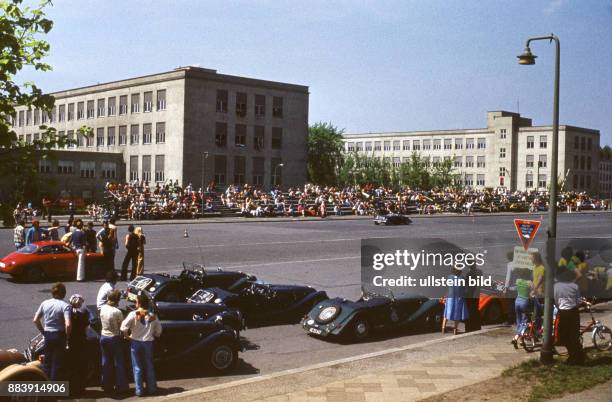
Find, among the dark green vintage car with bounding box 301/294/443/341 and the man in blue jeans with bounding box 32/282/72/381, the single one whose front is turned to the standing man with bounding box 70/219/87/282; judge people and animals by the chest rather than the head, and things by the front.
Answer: the man in blue jeans

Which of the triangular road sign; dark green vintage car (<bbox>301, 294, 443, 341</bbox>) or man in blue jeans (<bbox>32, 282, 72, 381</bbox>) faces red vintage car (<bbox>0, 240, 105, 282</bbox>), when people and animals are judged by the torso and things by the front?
the man in blue jeans

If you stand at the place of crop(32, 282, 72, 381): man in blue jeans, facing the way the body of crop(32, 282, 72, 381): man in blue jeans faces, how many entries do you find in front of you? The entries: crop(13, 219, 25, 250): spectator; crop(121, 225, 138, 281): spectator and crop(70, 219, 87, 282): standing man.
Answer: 3

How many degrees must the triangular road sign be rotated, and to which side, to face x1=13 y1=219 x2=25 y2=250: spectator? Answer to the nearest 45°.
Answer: approximately 90° to its right

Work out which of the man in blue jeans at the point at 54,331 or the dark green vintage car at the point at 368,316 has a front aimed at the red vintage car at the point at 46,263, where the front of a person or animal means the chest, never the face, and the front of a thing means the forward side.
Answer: the man in blue jeans

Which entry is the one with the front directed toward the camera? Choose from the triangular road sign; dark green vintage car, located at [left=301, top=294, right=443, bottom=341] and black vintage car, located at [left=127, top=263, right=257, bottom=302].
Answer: the triangular road sign

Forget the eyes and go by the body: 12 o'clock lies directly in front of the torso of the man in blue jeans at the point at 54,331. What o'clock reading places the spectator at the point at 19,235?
The spectator is roughly at 12 o'clock from the man in blue jeans.

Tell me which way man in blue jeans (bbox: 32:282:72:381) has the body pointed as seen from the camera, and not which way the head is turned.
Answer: away from the camera

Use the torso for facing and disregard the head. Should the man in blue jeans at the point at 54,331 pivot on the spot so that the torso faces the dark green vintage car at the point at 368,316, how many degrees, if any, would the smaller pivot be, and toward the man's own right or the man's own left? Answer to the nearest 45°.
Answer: approximately 90° to the man's own right
